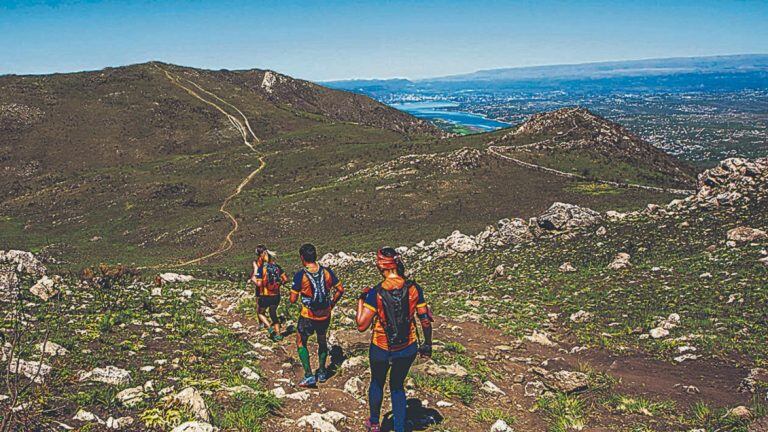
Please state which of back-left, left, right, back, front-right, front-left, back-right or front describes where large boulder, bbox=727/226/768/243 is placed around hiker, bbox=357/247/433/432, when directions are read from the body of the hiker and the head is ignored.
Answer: front-right

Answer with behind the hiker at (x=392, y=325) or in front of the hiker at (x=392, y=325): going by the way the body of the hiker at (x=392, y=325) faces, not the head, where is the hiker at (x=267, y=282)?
in front

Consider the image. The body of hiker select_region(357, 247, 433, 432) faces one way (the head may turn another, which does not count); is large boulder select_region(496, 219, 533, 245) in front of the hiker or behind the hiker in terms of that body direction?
in front

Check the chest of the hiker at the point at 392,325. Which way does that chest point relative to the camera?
away from the camera

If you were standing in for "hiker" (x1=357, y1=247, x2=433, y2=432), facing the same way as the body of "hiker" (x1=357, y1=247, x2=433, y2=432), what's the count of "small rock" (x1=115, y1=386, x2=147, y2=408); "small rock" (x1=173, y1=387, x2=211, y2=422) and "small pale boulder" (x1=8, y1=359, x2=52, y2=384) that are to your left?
3

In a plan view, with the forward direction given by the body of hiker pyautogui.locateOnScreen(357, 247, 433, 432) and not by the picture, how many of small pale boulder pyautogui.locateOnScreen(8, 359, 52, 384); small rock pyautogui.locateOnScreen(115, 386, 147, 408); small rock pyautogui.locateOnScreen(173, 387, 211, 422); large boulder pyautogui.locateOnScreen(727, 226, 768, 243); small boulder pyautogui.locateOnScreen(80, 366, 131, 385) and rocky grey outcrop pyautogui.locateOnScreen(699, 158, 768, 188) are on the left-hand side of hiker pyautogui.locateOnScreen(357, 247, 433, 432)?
4

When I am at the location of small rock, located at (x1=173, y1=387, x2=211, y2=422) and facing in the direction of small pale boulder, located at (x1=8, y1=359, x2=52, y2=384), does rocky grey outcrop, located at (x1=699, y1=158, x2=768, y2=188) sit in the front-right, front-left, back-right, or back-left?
back-right

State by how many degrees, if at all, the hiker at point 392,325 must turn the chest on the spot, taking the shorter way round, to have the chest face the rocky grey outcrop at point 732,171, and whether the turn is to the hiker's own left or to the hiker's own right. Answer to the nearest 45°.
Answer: approximately 45° to the hiker's own right

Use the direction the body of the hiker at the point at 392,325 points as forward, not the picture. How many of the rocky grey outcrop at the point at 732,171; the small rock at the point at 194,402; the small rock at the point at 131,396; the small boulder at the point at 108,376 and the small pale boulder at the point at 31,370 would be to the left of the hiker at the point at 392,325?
4

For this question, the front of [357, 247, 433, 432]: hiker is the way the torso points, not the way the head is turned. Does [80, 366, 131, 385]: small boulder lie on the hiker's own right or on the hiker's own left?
on the hiker's own left

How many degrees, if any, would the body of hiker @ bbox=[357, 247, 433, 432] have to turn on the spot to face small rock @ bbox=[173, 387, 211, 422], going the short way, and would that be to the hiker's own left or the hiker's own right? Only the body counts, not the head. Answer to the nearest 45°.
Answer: approximately 90° to the hiker's own left

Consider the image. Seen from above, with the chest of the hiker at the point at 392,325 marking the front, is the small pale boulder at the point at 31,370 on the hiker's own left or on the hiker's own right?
on the hiker's own left

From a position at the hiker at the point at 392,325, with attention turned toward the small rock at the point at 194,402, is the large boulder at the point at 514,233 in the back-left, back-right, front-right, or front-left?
back-right
